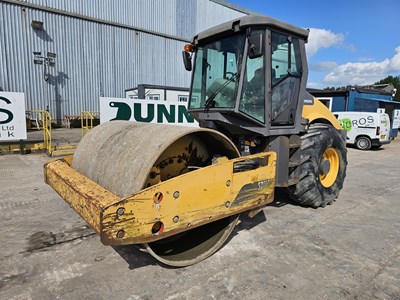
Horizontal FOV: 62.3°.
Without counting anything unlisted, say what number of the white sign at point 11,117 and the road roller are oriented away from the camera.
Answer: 0

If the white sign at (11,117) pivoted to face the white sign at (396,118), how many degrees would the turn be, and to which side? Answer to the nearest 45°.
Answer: approximately 90° to its left

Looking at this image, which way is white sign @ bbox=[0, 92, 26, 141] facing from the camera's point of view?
toward the camera

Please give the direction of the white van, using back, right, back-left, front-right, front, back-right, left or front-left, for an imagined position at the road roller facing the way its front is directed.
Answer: back

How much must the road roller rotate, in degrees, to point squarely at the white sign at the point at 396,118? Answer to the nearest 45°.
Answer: approximately 180°

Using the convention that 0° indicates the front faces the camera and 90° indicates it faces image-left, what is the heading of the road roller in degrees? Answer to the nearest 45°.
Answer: approximately 45°

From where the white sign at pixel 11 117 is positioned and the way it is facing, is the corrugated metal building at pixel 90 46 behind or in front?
behind

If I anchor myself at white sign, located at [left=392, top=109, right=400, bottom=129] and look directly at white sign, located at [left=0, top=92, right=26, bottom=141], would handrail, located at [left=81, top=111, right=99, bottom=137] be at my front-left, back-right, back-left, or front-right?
front-right

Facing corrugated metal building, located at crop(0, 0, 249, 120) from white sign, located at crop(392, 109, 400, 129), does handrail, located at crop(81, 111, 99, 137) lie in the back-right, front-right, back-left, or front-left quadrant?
front-left

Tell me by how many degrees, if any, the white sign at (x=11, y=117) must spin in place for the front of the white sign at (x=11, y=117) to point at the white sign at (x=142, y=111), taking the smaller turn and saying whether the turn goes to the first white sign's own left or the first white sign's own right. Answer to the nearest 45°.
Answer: approximately 90° to the first white sign's own left

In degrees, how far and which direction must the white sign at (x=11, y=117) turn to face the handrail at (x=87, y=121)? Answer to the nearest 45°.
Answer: approximately 135° to its left

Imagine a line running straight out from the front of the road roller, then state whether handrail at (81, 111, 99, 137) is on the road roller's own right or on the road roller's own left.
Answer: on the road roller's own right

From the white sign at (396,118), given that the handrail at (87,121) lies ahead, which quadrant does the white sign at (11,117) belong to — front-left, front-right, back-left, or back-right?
front-left
